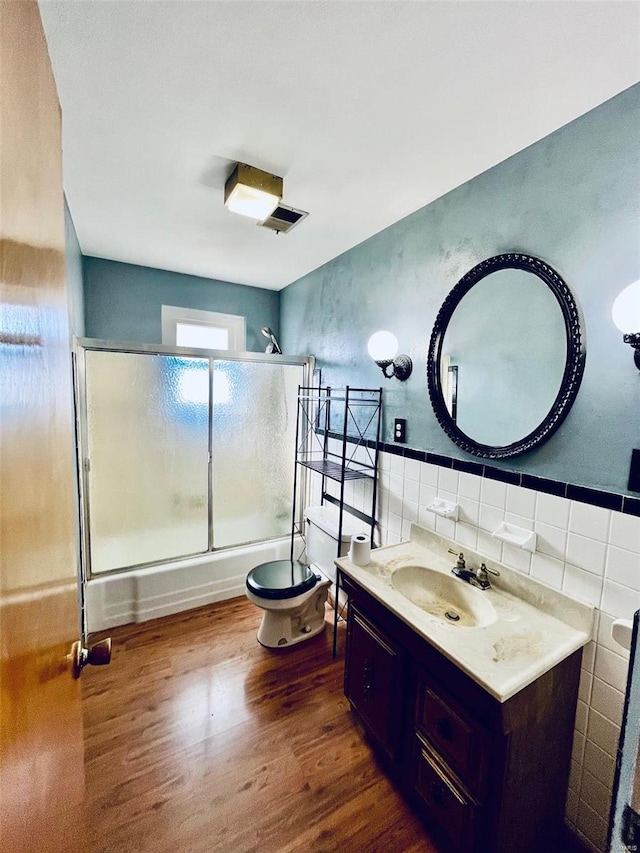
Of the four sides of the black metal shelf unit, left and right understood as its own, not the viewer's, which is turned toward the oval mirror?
left

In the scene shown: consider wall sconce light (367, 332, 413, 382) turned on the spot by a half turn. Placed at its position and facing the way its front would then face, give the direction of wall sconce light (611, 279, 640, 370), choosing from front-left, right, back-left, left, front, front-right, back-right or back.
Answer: right

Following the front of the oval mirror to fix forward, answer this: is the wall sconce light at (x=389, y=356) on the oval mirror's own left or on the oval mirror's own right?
on the oval mirror's own right

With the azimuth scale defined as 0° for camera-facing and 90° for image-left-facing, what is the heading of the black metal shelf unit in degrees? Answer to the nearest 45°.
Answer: approximately 45°

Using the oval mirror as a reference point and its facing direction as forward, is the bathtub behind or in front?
in front

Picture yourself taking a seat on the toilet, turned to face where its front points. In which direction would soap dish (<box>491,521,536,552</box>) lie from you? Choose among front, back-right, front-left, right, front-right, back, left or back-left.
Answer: left

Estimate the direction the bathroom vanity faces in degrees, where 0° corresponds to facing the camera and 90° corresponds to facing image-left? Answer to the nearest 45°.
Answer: approximately 45°

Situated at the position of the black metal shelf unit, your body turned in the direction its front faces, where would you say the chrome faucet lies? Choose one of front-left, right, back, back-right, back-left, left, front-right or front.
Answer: left

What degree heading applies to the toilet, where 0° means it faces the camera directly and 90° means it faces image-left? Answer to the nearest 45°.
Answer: approximately 45°

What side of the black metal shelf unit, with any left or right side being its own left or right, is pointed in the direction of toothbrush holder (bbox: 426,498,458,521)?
left
